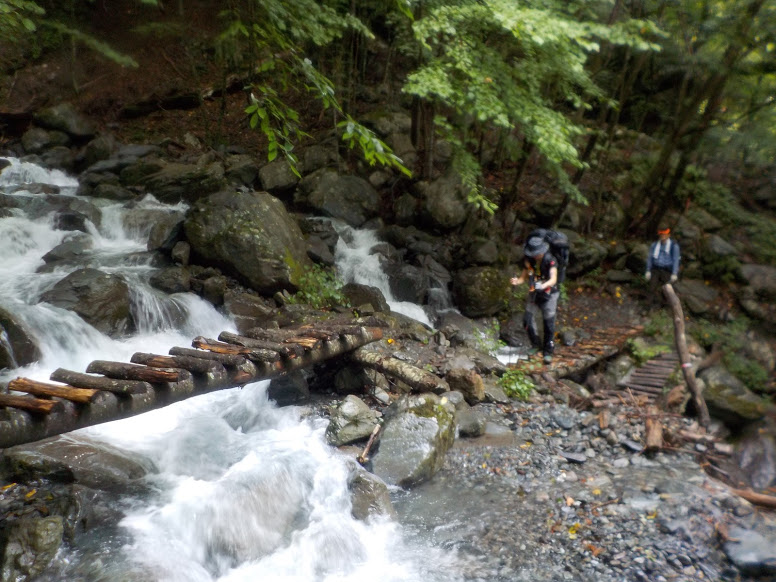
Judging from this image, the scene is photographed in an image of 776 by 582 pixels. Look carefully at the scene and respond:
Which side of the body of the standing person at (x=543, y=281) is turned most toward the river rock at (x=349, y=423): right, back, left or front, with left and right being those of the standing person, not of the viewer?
front

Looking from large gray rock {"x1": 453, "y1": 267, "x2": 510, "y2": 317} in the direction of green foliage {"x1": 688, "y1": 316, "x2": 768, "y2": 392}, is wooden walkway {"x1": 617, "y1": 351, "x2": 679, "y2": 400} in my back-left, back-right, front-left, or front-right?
front-right

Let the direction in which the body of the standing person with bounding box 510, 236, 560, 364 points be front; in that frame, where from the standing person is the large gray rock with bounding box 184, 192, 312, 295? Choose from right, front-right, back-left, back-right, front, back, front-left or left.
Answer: front-right

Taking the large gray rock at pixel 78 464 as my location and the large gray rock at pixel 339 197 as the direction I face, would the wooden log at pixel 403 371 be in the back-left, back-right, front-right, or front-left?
front-right

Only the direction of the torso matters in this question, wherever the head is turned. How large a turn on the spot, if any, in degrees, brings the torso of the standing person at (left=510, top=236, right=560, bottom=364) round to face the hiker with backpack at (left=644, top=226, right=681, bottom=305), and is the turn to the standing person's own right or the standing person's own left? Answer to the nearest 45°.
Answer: approximately 180°

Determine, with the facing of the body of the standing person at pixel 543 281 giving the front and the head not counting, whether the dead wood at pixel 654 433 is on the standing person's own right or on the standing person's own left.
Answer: on the standing person's own left

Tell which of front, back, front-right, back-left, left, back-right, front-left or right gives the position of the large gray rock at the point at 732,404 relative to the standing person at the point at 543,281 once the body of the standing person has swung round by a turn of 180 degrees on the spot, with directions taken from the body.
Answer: front-right

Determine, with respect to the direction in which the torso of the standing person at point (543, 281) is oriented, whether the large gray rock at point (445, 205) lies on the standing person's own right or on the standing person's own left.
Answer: on the standing person's own right

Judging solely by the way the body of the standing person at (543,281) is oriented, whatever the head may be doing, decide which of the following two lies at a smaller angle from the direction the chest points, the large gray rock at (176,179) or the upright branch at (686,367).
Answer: the large gray rock

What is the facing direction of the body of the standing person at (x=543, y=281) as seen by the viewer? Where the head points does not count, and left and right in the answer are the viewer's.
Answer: facing the viewer and to the left of the viewer
